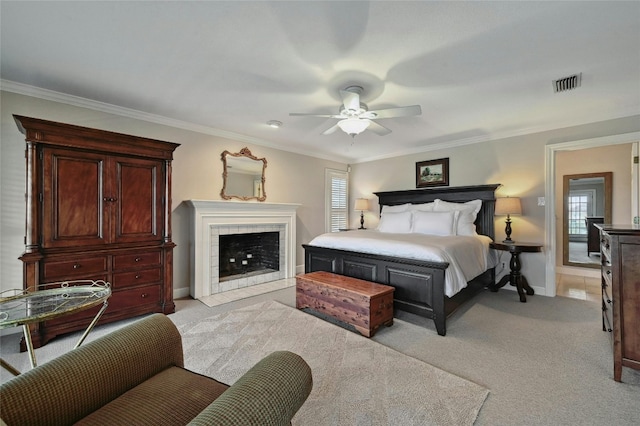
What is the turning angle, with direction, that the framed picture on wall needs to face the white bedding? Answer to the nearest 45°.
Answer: approximately 45° to its left

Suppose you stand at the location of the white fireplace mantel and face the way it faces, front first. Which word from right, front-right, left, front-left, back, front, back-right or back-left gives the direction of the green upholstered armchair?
front-right

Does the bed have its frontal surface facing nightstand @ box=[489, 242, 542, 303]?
no

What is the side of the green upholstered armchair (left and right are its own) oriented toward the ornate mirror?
front

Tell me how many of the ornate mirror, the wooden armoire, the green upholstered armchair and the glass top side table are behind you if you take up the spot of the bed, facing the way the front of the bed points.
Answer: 0

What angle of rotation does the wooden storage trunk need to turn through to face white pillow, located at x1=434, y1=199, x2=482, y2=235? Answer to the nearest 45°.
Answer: approximately 180°

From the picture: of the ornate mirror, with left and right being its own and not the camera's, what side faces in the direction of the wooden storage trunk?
front

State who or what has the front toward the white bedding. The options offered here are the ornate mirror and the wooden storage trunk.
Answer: the ornate mirror

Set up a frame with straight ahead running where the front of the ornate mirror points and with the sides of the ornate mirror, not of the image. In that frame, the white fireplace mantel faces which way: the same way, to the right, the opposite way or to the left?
the same way

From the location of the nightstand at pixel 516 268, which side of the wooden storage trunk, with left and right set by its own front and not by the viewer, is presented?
back

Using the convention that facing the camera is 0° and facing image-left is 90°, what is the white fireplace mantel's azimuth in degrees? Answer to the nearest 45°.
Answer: approximately 315°

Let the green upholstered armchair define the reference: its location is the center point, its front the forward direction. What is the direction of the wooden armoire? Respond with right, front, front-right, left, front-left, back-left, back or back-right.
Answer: front-left

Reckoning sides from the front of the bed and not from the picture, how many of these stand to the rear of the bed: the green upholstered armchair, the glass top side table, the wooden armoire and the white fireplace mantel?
0

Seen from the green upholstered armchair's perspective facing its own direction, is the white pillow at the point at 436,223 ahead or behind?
ahead

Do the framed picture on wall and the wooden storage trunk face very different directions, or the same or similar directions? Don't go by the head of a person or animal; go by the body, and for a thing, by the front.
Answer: same or similar directions

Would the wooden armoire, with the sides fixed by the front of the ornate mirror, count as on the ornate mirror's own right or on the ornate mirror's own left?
on the ornate mirror's own right
